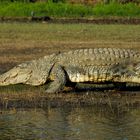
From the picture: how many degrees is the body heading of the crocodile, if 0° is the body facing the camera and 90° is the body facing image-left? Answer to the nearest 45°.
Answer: approximately 90°
